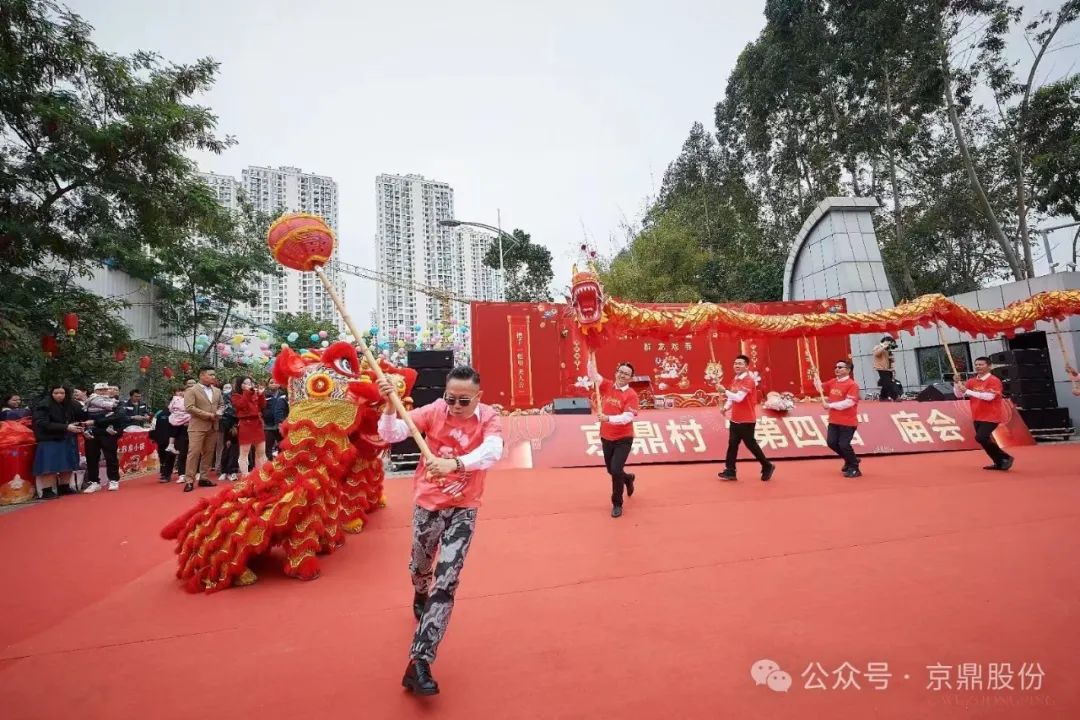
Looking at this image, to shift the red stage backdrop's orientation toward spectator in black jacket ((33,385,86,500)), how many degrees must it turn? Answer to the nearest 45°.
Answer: approximately 45° to its right

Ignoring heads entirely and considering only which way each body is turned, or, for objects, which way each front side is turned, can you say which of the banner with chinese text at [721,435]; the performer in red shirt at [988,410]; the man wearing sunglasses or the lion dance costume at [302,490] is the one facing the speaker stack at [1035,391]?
the lion dance costume

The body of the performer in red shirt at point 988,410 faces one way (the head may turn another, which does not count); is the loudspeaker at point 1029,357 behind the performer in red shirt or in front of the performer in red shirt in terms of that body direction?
behind

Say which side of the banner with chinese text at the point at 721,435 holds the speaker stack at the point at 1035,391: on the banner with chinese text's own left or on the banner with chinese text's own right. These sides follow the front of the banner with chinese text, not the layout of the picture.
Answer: on the banner with chinese text's own left

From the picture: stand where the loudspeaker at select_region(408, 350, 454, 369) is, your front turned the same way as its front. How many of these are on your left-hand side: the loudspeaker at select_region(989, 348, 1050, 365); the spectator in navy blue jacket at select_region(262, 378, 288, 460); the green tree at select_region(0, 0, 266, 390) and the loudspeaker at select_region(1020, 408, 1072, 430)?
2

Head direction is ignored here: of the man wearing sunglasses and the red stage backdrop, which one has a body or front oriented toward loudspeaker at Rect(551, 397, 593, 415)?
the red stage backdrop

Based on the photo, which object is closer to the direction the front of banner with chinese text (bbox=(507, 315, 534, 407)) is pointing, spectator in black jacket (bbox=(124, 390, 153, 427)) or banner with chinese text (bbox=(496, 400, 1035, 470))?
the banner with chinese text

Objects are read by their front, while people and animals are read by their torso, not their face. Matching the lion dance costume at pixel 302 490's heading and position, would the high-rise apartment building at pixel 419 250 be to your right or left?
on your left
